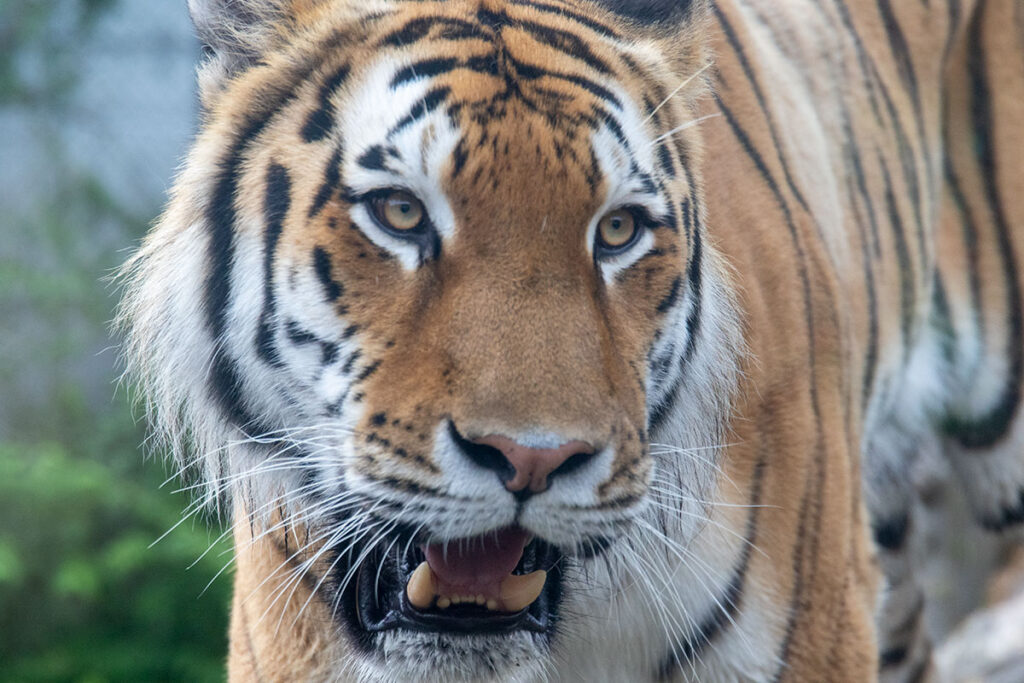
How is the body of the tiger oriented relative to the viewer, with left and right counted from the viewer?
facing the viewer and to the left of the viewer
